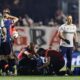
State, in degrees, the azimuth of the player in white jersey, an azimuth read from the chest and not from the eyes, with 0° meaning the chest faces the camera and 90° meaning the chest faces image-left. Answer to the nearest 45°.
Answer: approximately 0°
